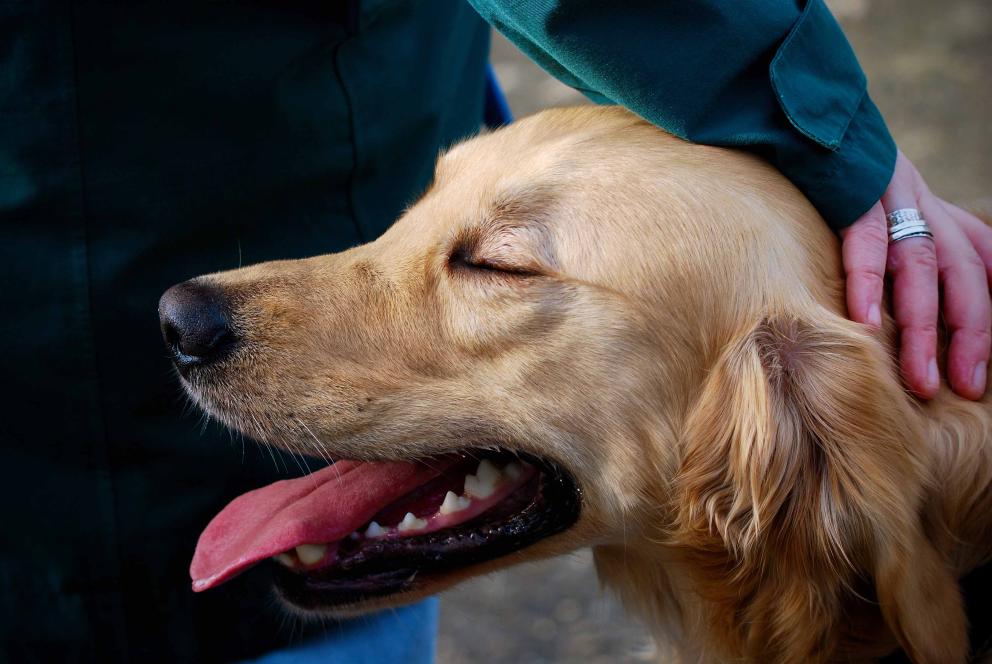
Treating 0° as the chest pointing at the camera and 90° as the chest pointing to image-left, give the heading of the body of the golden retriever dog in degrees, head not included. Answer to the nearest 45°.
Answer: approximately 90°
